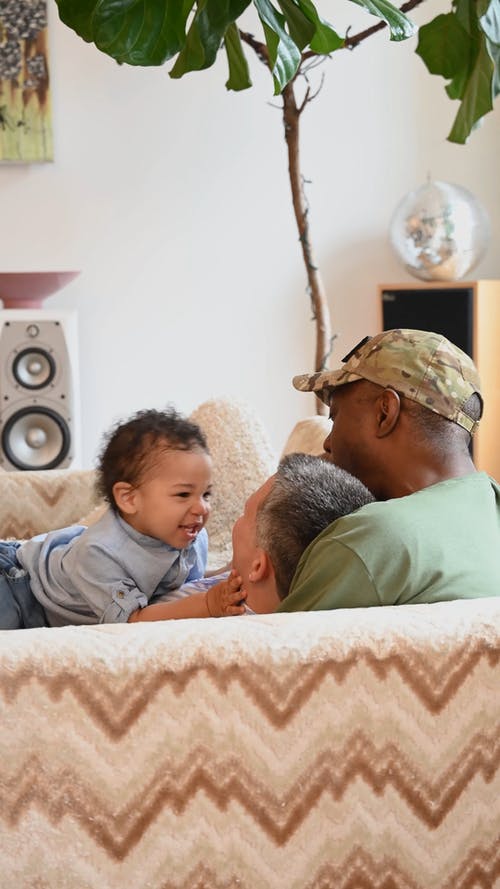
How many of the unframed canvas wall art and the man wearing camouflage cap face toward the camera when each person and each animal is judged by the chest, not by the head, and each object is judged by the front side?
1

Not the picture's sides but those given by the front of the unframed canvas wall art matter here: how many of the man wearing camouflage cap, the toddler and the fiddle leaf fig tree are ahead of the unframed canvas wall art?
3

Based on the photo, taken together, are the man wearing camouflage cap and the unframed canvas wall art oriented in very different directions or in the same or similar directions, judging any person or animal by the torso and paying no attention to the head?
very different directions

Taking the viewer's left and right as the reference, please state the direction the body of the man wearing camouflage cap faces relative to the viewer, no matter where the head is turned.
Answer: facing away from the viewer and to the left of the viewer

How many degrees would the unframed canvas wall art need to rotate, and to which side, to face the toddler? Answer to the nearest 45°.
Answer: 0° — it already faces them

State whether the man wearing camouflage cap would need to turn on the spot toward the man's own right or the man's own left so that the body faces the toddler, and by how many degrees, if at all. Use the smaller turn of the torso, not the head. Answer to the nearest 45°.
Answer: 0° — they already face them

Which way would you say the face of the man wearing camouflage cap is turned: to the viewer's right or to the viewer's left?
to the viewer's left

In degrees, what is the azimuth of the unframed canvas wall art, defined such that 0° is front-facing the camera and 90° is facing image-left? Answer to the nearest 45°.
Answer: approximately 0°

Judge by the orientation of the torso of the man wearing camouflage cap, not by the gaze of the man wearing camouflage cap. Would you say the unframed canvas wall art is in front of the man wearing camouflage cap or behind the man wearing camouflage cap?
in front
